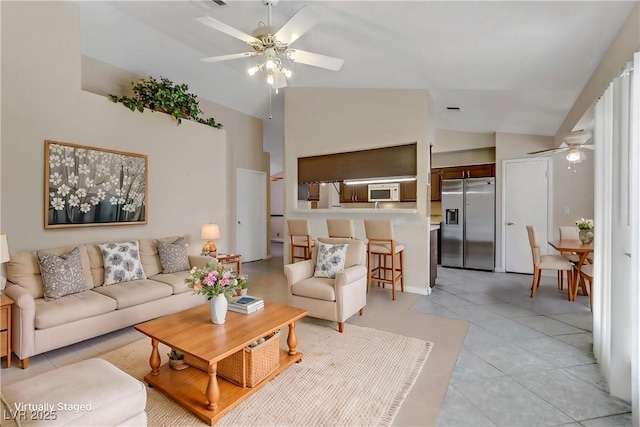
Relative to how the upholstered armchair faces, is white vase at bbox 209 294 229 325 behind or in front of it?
in front

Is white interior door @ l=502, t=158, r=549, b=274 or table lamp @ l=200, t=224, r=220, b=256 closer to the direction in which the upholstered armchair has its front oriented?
the table lamp

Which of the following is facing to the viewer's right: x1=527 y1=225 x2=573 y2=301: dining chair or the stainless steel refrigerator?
the dining chair

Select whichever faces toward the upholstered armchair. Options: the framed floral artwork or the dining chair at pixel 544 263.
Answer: the framed floral artwork

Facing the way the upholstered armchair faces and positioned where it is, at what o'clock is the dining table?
The dining table is roughly at 7 o'clock from the upholstered armchair.

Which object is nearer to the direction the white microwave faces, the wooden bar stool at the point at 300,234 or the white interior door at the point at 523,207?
the wooden bar stool

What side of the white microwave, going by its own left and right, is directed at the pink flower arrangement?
front

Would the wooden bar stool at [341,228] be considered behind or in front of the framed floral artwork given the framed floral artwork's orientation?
in front

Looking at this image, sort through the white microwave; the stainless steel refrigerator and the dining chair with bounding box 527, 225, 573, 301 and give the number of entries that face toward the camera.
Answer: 2

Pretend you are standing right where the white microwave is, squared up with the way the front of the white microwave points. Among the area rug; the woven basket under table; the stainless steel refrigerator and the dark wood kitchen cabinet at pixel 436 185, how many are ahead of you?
2

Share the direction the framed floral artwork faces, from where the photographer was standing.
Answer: facing the viewer and to the right of the viewer

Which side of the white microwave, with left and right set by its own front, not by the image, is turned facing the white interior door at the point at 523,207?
left

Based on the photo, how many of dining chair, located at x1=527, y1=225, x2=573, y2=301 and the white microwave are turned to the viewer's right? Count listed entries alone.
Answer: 1

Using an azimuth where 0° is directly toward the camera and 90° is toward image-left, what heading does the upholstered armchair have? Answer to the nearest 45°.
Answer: approximately 45°

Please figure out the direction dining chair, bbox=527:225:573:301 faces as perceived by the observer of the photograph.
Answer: facing to the right of the viewer

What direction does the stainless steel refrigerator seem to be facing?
toward the camera

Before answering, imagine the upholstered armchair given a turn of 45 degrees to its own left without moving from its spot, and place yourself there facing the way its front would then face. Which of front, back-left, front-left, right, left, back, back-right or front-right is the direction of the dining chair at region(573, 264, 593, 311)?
left

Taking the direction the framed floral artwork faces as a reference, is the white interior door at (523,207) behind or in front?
in front

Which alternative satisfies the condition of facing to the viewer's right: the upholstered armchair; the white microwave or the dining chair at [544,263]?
the dining chair
